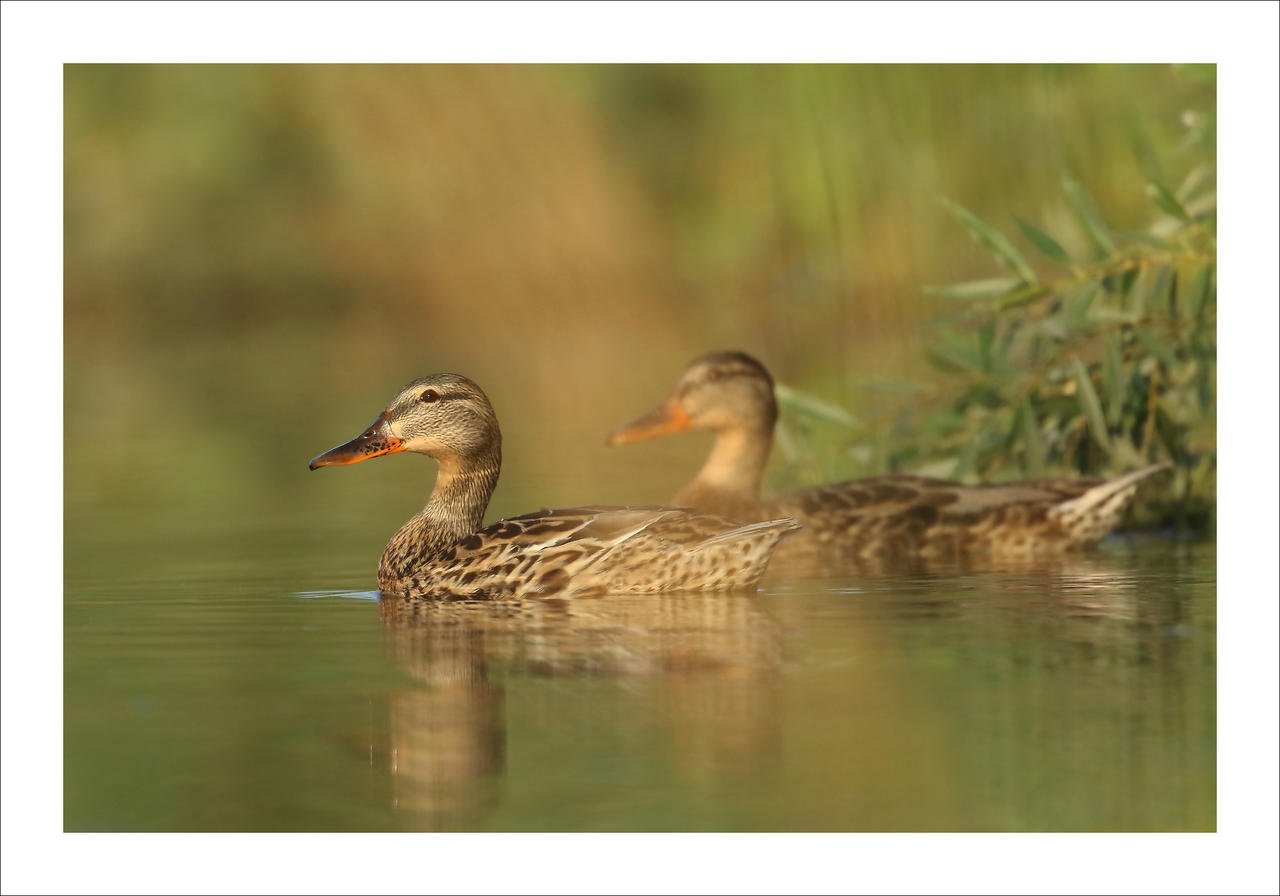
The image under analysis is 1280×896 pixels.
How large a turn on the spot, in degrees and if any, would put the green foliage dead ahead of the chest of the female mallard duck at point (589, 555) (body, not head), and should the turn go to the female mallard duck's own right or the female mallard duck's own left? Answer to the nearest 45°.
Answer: approximately 135° to the female mallard duck's own right

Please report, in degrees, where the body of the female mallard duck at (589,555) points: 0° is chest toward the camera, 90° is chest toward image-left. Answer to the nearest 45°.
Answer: approximately 90°
